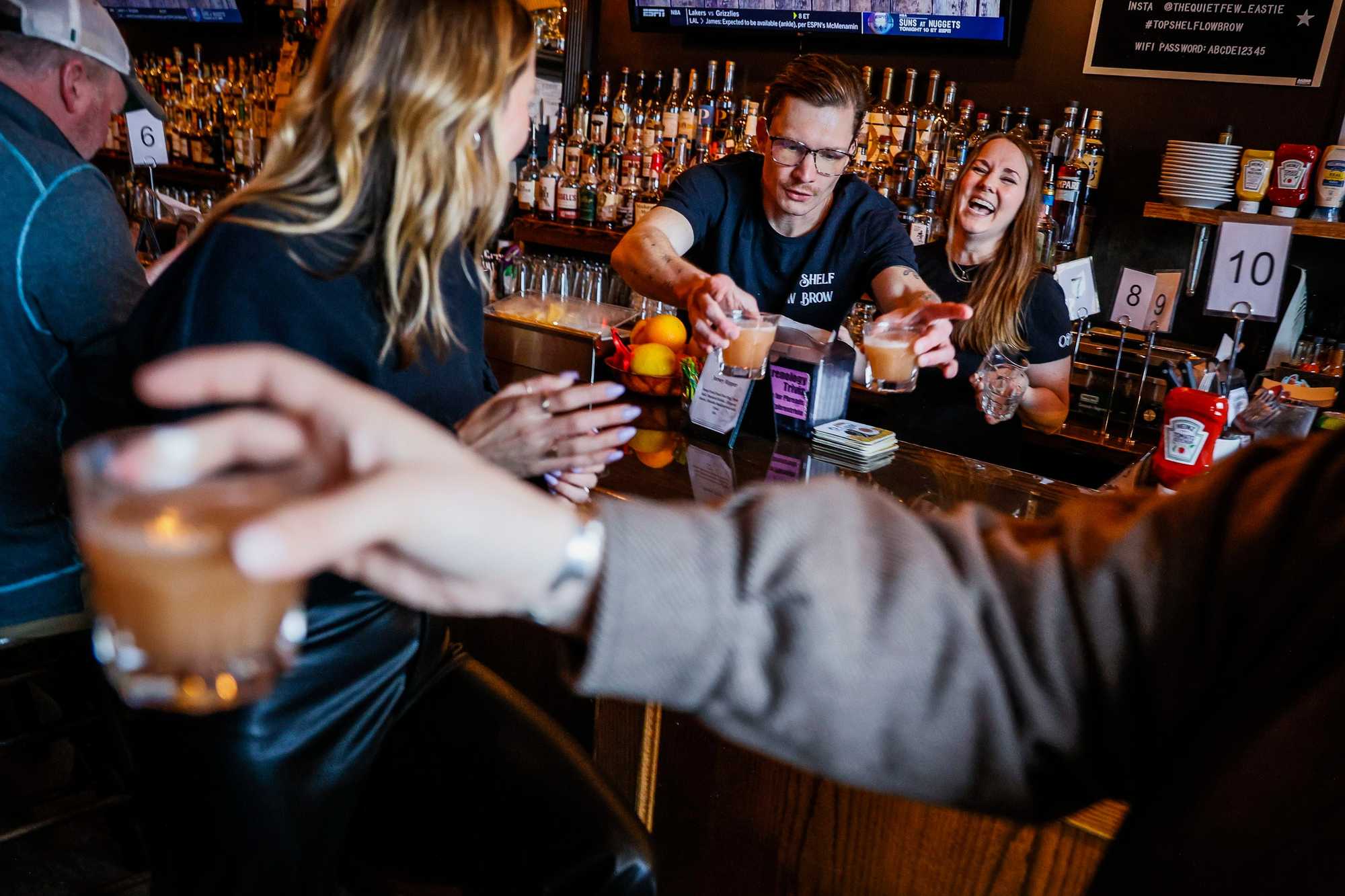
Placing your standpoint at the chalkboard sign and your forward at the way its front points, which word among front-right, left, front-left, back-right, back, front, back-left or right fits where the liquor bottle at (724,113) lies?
right

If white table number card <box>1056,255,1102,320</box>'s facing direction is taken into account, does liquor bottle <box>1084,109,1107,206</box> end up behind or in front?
behind

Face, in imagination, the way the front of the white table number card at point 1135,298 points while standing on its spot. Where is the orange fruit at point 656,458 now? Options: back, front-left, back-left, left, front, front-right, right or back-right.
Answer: front-right

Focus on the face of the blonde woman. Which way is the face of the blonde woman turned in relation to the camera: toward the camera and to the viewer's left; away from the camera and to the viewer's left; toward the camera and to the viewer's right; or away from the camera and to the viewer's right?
away from the camera and to the viewer's right

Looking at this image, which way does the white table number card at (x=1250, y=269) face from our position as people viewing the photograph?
facing the viewer

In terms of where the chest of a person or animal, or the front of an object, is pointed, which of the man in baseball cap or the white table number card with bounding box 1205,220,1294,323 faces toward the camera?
the white table number card

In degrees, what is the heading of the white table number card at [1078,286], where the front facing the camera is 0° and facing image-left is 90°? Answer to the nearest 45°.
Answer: approximately 0°

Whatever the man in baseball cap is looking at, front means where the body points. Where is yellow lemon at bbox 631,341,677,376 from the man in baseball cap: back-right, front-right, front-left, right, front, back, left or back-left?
front-right

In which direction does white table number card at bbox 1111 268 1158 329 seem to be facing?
toward the camera

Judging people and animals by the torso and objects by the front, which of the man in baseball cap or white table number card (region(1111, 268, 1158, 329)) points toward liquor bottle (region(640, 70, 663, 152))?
the man in baseball cap

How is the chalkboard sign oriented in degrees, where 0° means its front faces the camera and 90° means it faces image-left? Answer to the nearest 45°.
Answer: approximately 0°

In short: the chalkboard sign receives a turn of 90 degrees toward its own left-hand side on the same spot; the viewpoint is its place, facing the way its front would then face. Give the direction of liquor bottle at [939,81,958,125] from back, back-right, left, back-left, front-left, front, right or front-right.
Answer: back

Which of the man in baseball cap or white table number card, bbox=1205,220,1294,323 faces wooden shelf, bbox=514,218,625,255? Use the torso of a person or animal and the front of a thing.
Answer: the man in baseball cap

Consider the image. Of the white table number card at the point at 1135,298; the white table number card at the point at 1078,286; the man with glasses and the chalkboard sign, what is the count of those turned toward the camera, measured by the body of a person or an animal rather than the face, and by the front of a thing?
4

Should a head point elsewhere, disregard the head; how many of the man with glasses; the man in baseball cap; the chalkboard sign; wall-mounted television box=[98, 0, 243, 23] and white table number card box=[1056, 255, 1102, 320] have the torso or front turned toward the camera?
4

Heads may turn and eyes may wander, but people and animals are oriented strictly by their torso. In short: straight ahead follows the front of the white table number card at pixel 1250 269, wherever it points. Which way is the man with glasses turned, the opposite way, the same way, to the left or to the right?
the same way

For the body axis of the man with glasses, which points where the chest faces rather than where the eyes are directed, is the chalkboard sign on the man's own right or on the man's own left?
on the man's own left

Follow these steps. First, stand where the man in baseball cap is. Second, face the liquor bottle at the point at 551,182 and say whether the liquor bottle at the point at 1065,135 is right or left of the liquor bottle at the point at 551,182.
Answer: right

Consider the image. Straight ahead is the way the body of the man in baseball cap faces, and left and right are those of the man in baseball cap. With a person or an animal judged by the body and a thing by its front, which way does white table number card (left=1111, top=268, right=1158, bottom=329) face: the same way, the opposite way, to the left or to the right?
the opposite way

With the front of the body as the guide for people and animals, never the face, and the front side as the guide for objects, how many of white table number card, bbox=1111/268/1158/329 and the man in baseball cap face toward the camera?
1
